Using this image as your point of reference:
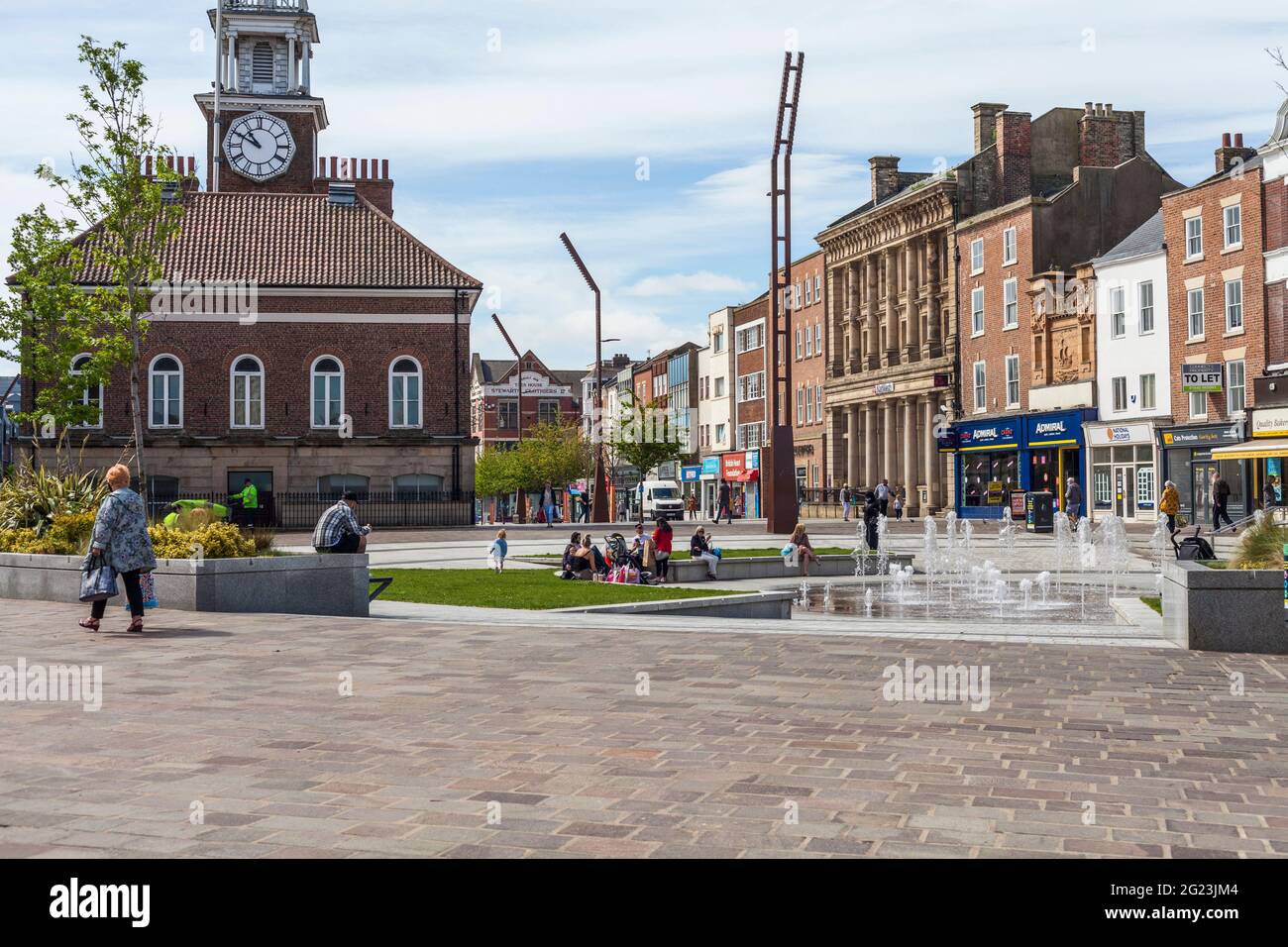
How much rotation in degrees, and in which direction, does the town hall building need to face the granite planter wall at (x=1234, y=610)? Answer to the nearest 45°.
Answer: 0° — it already faces it

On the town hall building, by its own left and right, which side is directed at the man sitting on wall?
front

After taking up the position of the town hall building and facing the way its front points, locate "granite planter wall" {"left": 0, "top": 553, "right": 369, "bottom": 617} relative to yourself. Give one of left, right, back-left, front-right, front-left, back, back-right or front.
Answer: front

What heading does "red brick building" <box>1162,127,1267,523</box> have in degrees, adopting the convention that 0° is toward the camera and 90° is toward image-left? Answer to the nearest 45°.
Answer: approximately 45°

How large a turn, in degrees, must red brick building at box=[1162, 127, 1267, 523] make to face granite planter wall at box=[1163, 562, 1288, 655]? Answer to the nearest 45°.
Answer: approximately 45° to its left

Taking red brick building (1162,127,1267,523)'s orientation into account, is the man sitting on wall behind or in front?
in front

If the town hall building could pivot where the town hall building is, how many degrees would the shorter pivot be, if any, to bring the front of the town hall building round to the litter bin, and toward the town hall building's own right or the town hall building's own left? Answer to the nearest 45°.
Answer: approximately 45° to the town hall building's own left

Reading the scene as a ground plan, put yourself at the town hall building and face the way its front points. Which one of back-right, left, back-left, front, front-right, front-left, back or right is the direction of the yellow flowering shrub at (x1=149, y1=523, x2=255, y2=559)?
front

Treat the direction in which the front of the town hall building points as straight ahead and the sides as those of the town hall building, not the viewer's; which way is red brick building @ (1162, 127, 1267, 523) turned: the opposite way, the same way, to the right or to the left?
to the right

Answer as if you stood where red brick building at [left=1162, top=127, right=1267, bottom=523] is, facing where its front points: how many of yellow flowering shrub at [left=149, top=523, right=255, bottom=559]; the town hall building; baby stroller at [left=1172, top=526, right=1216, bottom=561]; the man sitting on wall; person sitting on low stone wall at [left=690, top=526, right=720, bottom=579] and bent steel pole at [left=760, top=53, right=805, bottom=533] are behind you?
0

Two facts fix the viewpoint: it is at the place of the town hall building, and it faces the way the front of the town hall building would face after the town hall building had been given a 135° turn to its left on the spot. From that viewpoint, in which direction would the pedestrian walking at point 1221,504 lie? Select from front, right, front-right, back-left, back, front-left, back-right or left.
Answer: right

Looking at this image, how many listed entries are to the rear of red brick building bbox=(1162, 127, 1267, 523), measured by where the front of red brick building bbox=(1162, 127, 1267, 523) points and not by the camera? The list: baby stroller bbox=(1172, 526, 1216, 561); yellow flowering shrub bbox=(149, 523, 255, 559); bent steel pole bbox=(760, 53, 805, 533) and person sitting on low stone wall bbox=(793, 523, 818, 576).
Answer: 0

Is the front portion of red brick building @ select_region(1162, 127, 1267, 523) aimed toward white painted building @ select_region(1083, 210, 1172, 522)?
no

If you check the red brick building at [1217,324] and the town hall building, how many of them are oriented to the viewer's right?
0

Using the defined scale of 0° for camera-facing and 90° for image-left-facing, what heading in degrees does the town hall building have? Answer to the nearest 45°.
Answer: approximately 0°

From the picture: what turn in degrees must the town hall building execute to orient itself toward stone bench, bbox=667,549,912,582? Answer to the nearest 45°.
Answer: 0° — it already faces it

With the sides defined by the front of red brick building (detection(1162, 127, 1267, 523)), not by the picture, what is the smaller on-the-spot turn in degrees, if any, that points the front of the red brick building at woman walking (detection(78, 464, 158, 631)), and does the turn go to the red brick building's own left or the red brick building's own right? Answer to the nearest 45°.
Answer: approximately 45° to the red brick building's own left
